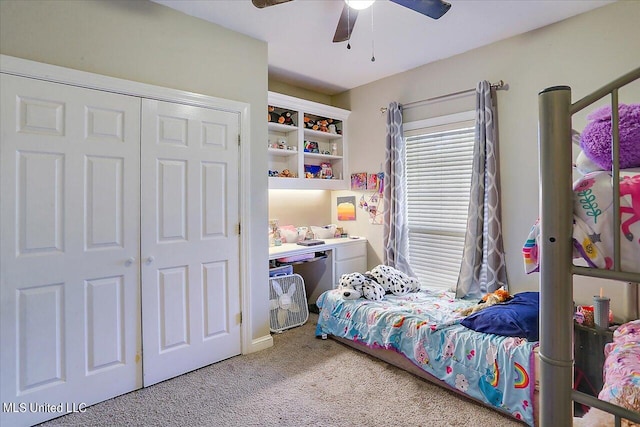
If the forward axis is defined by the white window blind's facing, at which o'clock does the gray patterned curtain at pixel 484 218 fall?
The gray patterned curtain is roughly at 9 o'clock from the white window blind.

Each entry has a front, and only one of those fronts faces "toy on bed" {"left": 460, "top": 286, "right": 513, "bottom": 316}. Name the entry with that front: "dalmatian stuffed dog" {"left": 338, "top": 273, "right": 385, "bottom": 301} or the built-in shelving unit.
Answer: the built-in shelving unit

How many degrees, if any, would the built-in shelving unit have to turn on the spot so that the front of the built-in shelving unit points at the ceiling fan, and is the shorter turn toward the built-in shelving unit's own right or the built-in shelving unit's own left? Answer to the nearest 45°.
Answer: approximately 45° to the built-in shelving unit's own right

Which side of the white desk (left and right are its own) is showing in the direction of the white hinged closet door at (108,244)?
right

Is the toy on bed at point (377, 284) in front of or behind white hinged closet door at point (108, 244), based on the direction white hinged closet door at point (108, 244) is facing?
in front

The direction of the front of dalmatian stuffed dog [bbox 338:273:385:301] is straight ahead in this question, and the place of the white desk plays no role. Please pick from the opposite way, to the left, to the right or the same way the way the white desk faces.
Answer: to the left

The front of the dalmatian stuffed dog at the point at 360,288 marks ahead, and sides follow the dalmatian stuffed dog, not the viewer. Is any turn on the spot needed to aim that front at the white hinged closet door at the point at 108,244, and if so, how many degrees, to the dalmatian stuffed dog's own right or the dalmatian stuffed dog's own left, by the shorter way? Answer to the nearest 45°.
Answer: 0° — it already faces it

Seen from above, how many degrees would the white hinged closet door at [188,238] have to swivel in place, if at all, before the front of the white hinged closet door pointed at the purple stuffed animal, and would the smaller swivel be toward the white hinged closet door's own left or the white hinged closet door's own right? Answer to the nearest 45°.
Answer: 0° — it already faces it

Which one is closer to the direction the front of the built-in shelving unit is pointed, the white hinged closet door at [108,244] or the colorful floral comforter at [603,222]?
the colorful floral comforter

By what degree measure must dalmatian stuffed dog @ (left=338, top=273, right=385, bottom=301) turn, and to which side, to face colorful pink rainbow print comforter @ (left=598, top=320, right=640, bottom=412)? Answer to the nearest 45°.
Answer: approximately 90° to its left

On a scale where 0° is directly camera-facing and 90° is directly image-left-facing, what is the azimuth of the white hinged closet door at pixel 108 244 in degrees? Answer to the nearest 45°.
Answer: approximately 315°
